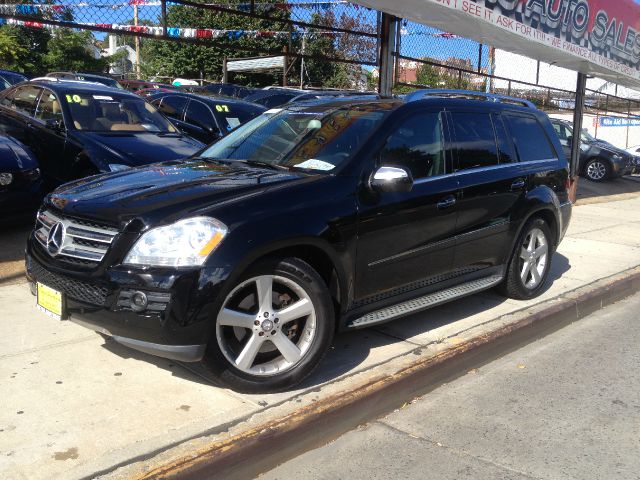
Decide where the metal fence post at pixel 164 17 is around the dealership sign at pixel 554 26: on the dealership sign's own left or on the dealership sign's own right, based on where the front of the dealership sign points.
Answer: on the dealership sign's own right

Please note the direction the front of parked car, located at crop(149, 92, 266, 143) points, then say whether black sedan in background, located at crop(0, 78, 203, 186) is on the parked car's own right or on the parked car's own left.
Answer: on the parked car's own right

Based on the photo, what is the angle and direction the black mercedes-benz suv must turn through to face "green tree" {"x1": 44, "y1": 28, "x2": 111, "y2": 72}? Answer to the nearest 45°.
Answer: approximately 135° to its right

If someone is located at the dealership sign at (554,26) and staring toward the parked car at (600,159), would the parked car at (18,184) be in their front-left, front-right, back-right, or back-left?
back-left

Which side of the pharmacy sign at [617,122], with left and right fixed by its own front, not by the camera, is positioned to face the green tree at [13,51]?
right

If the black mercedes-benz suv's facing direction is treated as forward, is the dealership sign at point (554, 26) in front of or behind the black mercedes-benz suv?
behind

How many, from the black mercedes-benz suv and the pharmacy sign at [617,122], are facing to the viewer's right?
0

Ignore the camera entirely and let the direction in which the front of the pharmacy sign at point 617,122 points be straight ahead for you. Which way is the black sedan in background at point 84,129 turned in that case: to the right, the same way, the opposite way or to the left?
to the left

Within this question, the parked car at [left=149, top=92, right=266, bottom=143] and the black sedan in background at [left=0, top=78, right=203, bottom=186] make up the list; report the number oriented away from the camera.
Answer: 0

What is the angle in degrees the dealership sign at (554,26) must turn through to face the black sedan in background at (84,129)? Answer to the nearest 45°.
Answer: approximately 90° to its right

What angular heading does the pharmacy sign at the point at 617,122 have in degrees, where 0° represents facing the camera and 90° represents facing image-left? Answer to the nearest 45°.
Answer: approximately 0°

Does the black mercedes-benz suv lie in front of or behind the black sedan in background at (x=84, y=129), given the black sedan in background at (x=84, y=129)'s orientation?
in front
